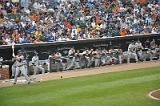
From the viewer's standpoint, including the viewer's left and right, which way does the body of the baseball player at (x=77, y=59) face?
facing the viewer

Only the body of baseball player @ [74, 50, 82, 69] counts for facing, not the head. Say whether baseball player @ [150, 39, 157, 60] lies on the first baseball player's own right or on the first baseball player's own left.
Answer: on the first baseball player's own left

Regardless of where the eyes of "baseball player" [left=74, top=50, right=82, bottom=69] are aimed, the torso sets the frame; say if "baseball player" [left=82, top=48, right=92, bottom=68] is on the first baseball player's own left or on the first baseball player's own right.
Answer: on the first baseball player's own left
